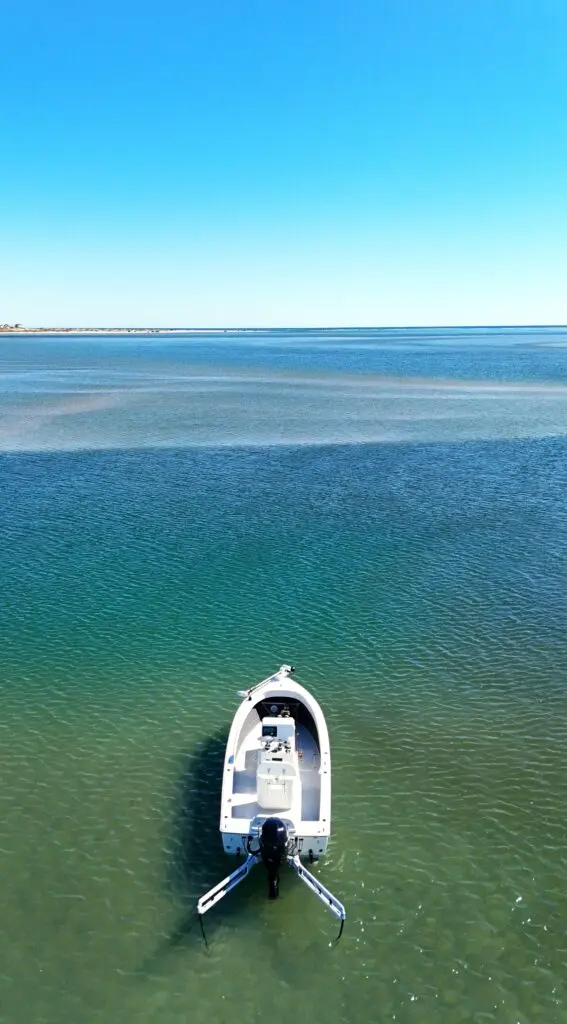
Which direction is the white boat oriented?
away from the camera
